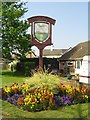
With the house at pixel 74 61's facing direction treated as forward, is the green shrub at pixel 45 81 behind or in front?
in front

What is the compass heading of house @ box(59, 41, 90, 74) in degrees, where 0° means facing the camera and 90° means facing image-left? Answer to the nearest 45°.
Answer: approximately 45°

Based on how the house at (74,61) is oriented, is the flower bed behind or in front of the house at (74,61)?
in front

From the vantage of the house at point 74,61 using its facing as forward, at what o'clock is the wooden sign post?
The wooden sign post is roughly at 11 o'clock from the house.

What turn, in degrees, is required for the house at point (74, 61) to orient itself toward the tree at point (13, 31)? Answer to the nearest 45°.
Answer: approximately 45° to its right

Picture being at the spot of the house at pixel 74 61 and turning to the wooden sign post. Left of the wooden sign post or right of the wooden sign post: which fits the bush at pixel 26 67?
right
